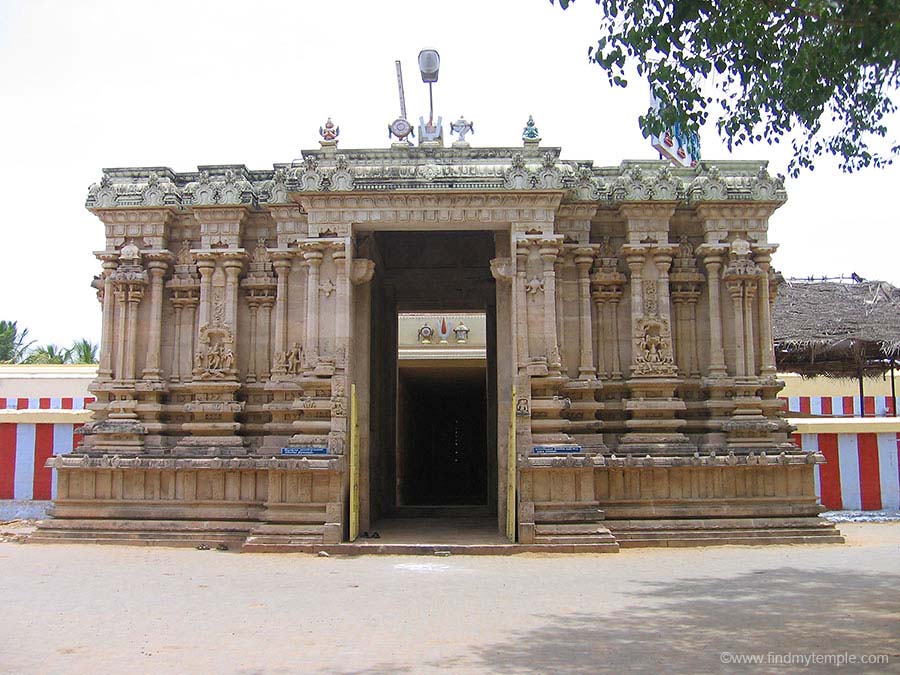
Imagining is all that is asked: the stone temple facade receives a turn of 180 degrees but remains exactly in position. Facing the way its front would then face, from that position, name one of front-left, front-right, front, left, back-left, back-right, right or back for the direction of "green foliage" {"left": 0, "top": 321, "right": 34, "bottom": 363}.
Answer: front-left

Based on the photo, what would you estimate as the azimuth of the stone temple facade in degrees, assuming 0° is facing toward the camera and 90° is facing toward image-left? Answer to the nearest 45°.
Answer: approximately 0°

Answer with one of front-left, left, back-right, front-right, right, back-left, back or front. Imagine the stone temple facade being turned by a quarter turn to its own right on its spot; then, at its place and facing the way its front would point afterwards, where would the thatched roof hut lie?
back-right
